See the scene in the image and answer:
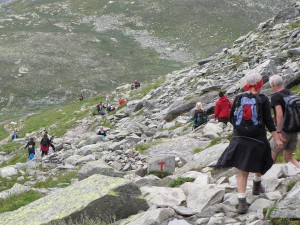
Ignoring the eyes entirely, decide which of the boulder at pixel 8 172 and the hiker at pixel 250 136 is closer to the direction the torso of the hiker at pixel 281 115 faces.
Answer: the boulder
